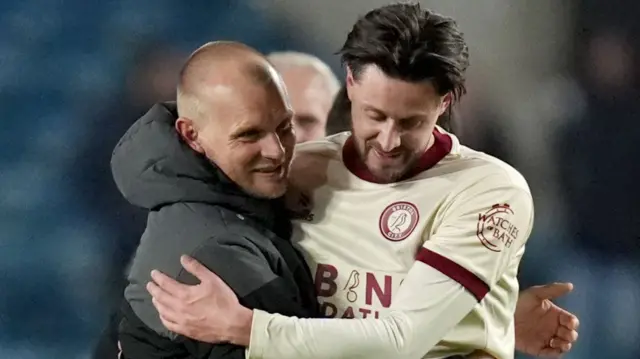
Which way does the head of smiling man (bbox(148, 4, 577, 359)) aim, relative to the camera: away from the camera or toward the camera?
toward the camera

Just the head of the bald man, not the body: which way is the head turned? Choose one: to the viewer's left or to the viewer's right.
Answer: to the viewer's right

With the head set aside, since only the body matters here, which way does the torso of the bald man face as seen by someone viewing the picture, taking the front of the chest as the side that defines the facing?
to the viewer's right
